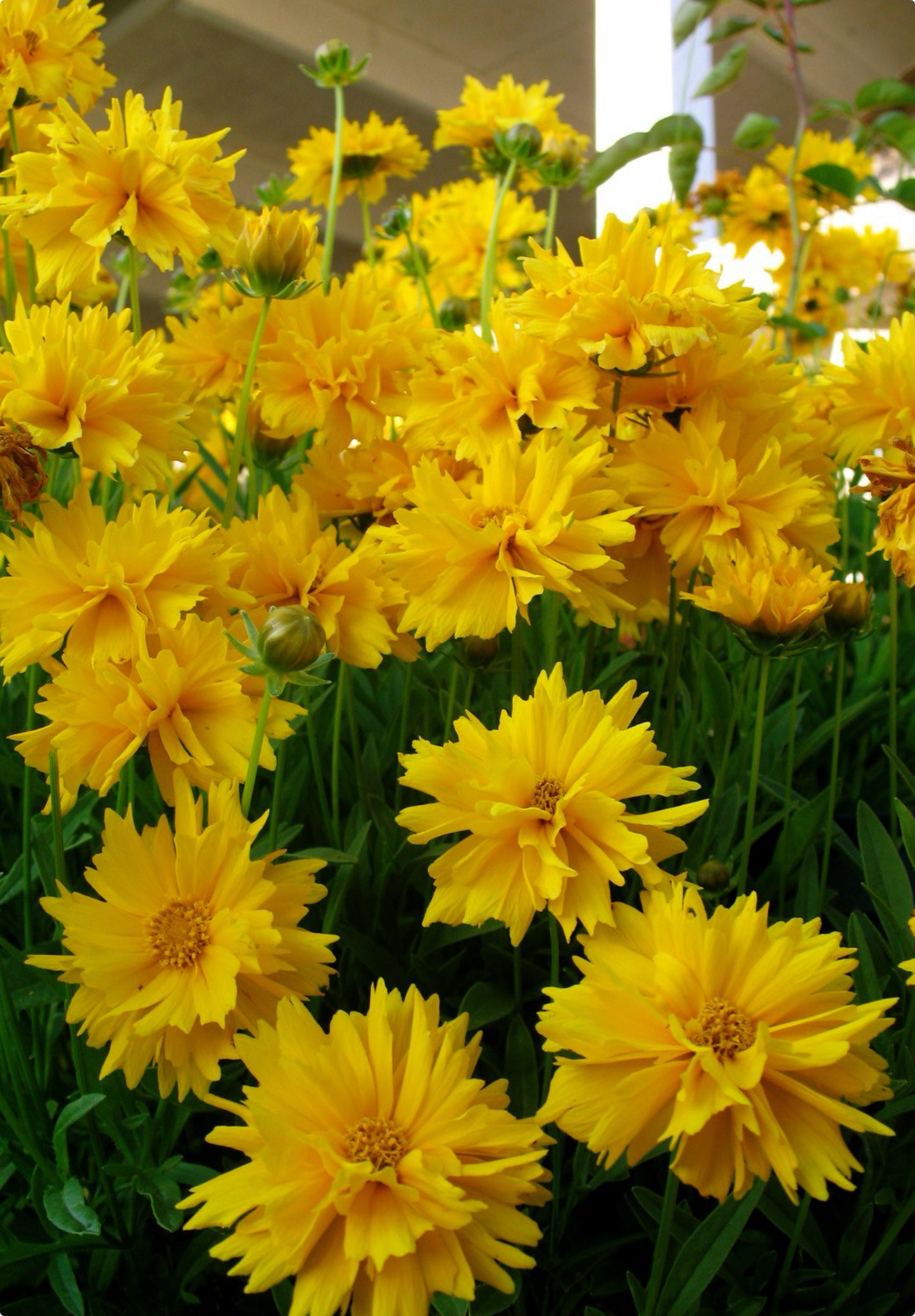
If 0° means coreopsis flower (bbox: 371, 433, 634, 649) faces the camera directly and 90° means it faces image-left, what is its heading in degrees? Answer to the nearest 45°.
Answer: approximately 0°

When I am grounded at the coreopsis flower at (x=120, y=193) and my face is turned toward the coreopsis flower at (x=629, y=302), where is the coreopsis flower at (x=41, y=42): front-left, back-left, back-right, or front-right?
back-left
